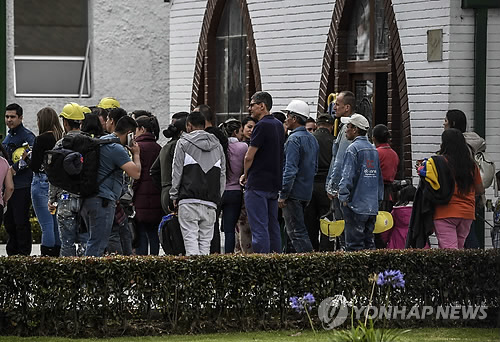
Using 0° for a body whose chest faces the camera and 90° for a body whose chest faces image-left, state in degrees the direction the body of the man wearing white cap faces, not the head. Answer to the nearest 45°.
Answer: approximately 135°

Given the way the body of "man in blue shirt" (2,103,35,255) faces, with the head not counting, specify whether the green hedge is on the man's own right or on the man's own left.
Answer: on the man's own left

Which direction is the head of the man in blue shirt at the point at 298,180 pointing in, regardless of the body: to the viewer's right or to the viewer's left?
to the viewer's left

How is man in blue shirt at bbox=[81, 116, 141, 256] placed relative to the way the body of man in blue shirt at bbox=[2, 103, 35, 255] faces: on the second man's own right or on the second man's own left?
on the second man's own left
